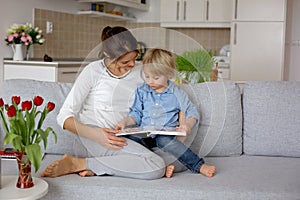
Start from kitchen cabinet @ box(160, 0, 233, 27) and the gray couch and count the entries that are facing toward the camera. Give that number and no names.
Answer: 2

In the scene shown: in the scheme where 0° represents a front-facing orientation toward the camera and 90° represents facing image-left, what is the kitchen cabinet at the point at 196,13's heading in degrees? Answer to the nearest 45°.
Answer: approximately 0°

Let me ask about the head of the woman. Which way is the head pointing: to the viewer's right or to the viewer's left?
to the viewer's right

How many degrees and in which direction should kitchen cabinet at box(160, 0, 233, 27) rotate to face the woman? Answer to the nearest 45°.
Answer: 0° — it already faces them

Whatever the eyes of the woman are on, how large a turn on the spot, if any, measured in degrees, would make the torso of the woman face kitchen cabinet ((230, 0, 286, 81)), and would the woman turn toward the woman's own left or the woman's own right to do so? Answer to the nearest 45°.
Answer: approximately 90° to the woman's own left

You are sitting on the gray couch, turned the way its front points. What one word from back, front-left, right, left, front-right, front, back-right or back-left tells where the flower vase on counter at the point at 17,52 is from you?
back-right

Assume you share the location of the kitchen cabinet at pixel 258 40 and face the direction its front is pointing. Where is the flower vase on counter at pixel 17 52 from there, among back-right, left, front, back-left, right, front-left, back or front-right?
front-right

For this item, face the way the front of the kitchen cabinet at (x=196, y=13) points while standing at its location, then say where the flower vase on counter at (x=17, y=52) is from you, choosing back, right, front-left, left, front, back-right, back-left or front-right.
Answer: front-right
